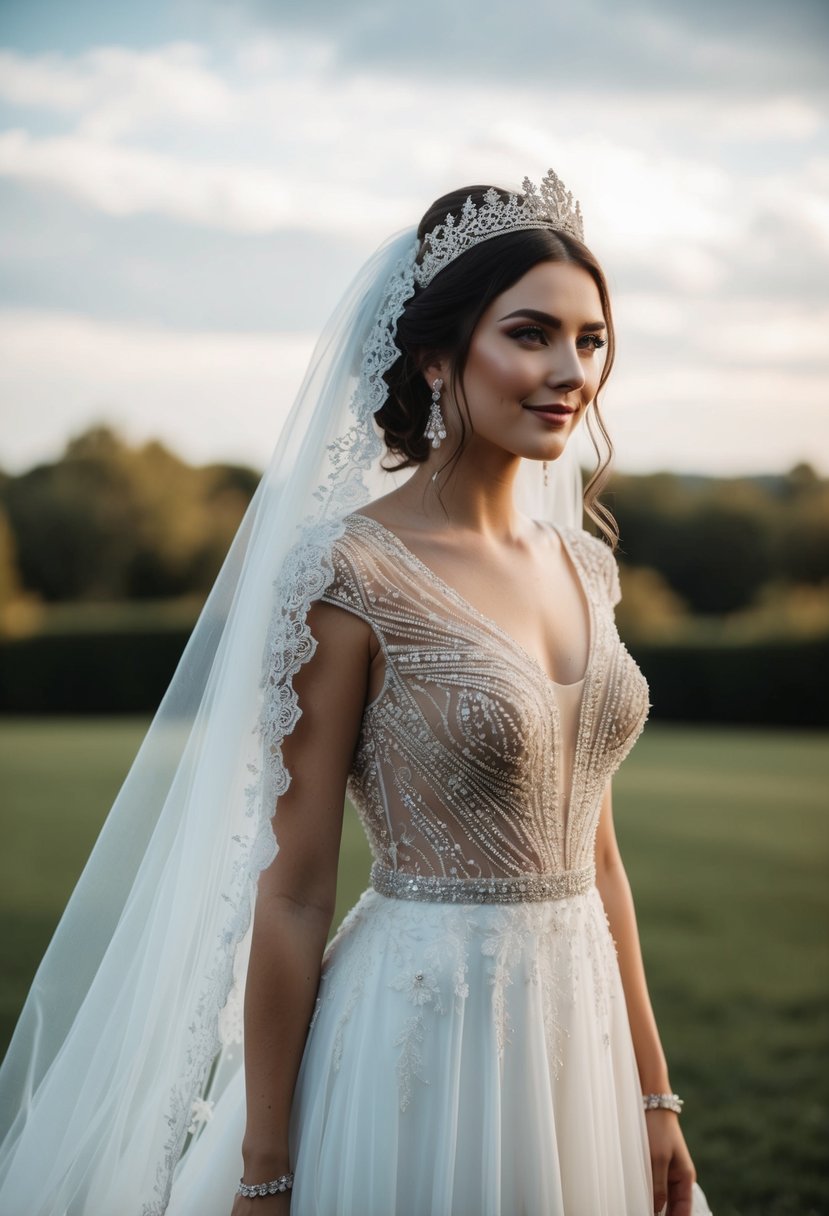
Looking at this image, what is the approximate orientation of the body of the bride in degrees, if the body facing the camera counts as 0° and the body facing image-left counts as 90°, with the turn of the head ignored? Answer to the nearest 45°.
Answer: approximately 315°

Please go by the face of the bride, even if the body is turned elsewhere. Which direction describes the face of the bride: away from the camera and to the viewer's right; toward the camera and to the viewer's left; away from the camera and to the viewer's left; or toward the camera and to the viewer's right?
toward the camera and to the viewer's right
